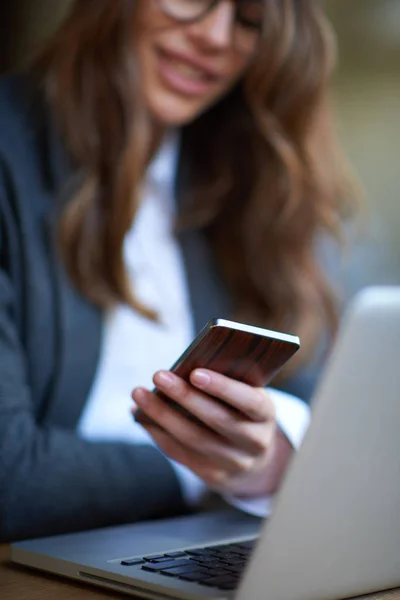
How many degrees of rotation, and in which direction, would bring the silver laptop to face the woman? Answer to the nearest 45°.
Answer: approximately 45° to its right

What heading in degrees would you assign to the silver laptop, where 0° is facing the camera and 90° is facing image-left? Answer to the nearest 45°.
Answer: approximately 135°
